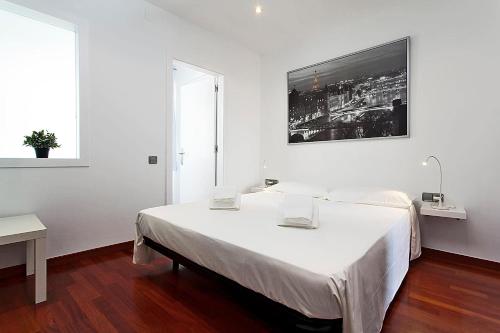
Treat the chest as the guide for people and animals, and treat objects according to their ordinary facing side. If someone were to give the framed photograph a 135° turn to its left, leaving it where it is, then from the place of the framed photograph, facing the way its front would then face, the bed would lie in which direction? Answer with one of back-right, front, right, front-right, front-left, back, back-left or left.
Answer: right

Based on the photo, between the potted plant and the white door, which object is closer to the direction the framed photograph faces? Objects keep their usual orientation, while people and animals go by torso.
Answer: the potted plant

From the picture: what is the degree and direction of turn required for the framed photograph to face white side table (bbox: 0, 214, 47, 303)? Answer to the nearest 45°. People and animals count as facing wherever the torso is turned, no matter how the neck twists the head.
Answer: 0° — it already faces it

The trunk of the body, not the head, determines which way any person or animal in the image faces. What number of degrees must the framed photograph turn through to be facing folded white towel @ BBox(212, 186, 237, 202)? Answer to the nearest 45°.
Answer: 0° — it already faces it

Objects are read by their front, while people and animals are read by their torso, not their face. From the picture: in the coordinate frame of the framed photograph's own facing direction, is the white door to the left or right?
on its right

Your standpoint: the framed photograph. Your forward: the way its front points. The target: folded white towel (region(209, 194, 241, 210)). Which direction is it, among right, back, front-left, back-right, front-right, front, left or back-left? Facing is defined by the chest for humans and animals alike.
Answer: front

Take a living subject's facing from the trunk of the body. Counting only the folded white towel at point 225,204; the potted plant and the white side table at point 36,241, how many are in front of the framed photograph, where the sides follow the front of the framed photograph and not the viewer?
3

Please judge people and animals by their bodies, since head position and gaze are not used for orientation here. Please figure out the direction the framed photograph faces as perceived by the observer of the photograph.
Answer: facing the viewer and to the left of the viewer

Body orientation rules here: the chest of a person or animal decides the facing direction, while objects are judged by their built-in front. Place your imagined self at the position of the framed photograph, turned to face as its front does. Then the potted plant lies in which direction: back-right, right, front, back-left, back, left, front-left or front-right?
front

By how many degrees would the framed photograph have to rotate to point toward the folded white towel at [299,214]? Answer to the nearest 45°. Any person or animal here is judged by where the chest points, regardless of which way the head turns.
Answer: approximately 45° to its left
